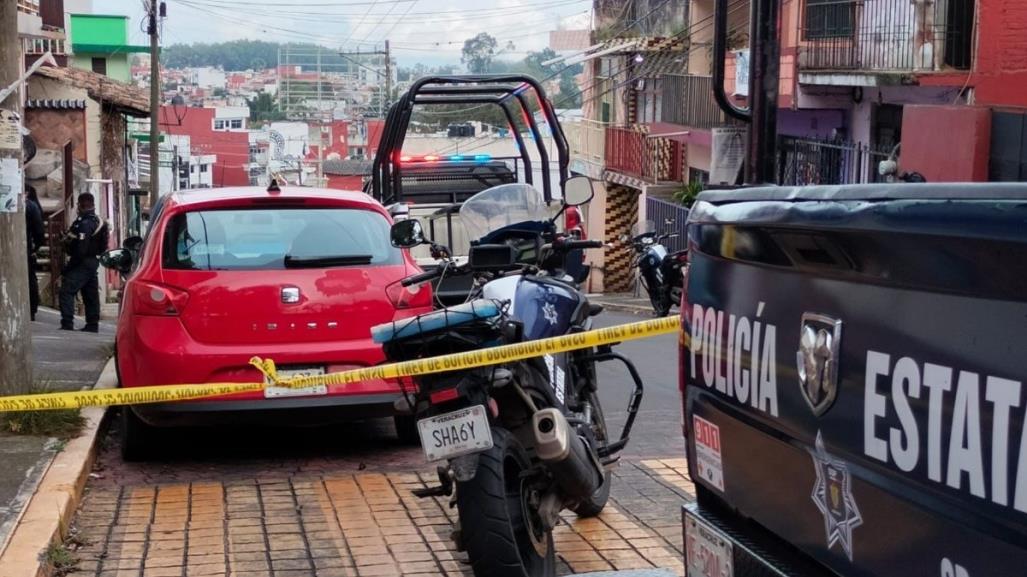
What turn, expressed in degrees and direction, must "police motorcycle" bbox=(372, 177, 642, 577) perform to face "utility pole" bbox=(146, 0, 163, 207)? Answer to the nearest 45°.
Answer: approximately 45° to its left

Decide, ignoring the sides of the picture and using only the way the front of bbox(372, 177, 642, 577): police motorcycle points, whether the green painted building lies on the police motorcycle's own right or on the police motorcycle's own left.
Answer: on the police motorcycle's own left

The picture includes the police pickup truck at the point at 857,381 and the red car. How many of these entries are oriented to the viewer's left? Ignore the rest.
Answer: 0

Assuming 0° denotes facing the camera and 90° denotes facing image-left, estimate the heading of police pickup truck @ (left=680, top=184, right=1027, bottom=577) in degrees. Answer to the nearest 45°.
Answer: approximately 225°

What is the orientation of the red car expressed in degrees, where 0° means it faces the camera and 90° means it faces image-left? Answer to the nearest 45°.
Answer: approximately 180°

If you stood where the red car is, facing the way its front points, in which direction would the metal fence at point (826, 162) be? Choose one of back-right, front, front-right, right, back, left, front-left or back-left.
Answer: front-right

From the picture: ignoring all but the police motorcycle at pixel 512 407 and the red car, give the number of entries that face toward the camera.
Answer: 0

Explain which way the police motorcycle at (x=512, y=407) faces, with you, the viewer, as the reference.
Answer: facing away from the viewer and to the right of the viewer

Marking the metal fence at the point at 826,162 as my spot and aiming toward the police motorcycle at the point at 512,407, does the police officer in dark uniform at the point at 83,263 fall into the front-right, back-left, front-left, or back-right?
front-right

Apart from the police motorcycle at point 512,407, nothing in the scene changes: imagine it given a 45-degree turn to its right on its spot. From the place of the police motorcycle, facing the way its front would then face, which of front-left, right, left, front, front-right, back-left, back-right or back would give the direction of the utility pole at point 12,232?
back-left

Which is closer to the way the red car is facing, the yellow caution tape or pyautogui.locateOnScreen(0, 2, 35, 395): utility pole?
the utility pole

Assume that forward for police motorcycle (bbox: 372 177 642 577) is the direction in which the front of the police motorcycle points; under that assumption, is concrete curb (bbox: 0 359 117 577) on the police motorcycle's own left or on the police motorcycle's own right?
on the police motorcycle's own left

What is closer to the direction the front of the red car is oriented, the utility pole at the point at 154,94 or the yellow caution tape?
the utility pole

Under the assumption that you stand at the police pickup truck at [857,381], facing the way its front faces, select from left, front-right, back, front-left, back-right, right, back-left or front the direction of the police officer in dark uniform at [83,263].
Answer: left
